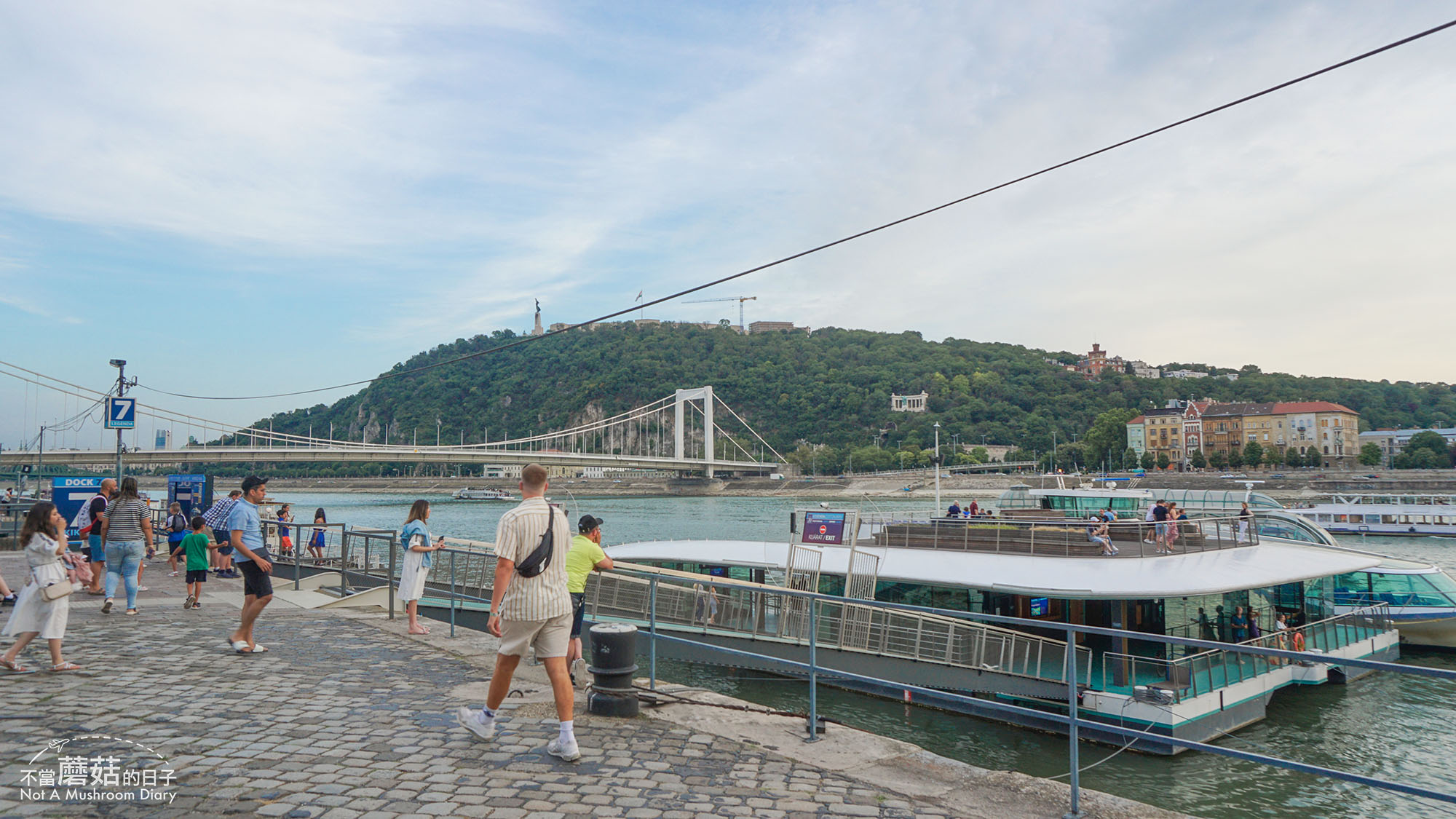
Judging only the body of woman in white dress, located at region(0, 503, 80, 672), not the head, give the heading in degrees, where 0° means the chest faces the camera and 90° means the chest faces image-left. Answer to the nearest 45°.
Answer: approximately 270°

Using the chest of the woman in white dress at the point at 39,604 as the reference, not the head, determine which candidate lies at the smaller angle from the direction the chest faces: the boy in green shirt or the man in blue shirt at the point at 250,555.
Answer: the man in blue shirt

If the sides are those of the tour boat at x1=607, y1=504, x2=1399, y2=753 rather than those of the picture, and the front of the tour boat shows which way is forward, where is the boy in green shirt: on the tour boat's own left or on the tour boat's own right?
on the tour boat's own right

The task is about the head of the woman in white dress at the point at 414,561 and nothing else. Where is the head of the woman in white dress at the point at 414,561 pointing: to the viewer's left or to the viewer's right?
to the viewer's right

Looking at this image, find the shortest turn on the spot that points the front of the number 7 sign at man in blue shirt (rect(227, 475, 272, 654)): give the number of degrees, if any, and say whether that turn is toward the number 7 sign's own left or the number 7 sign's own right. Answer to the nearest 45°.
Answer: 0° — it already faces them
